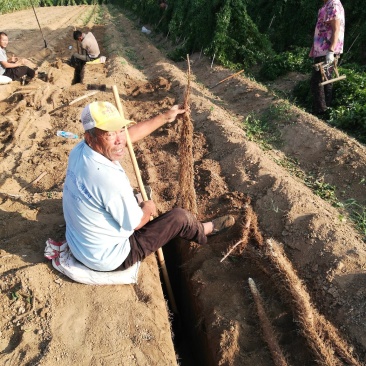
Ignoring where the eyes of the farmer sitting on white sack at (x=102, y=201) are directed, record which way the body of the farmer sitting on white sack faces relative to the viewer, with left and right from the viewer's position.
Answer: facing away from the viewer and to the right of the viewer

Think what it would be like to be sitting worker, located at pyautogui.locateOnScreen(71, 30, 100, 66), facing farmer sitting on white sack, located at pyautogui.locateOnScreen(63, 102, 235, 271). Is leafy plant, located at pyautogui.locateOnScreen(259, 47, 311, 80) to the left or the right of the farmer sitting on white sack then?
left

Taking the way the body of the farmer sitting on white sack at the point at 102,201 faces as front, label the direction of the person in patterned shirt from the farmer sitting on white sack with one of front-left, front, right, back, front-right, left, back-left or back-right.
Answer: front

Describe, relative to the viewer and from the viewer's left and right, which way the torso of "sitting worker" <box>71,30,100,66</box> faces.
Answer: facing to the left of the viewer

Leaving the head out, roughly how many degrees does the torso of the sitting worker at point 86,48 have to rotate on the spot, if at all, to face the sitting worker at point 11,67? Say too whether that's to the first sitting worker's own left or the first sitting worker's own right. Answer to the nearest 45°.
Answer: approximately 45° to the first sitting worker's own left

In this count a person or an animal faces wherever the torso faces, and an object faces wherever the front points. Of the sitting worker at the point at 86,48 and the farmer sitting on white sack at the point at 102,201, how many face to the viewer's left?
1

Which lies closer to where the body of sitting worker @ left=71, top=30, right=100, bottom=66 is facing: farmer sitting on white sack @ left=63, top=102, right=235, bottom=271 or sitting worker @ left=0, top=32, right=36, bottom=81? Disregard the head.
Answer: the sitting worker @ left=0, top=32, right=36, bottom=81

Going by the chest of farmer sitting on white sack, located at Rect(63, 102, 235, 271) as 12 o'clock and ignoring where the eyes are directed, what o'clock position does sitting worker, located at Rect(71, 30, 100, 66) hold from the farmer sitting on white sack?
The sitting worker is roughly at 10 o'clock from the farmer sitting on white sack.

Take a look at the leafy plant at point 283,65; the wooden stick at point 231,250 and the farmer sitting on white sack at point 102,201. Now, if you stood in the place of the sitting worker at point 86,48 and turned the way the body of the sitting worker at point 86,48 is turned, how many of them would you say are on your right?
0

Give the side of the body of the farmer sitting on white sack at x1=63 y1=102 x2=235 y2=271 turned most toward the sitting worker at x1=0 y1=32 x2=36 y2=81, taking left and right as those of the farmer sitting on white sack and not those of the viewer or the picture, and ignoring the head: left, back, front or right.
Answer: left

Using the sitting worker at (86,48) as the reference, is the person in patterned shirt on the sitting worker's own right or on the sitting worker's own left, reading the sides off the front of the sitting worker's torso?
on the sitting worker's own left

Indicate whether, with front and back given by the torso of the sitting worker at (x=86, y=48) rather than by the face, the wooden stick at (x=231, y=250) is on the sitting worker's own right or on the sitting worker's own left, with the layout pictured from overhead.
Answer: on the sitting worker's own left

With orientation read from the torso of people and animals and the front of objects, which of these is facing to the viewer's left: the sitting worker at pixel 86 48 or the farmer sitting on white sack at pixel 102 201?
the sitting worker

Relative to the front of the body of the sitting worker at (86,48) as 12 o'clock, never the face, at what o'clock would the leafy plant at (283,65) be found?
The leafy plant is roughly at 7 o'clock from the sitting worker.
